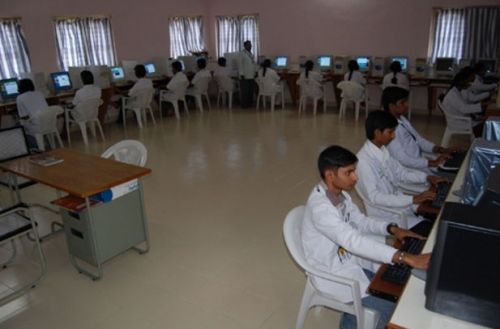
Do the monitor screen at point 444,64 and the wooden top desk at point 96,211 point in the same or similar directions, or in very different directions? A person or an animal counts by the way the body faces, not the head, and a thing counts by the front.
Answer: same or similar directions

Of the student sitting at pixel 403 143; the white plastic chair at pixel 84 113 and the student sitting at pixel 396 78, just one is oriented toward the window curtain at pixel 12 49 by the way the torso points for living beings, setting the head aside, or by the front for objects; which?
the white plastic chair

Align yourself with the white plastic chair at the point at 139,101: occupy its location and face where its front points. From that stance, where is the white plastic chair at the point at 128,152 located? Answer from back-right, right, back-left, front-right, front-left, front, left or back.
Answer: back-left

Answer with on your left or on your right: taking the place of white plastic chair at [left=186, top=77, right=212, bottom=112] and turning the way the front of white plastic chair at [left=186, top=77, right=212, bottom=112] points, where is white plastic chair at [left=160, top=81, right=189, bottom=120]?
on your left

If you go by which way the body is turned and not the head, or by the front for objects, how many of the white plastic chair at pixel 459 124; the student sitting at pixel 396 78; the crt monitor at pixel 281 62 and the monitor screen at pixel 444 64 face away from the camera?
1

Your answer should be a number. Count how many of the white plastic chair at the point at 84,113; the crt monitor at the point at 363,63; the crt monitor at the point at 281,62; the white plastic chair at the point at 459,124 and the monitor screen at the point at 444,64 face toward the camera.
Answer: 3

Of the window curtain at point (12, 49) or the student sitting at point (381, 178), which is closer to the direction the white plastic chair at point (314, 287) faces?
the student sitting

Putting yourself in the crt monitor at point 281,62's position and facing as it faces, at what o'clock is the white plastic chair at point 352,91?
The white plastic chair is roughly at 11 o'clock from the crt monitor.

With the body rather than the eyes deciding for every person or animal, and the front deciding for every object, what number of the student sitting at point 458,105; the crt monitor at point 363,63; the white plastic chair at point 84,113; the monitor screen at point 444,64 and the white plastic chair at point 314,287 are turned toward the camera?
2

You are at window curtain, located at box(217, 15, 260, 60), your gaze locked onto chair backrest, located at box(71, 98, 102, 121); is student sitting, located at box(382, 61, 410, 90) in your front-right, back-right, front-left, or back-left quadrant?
front-left

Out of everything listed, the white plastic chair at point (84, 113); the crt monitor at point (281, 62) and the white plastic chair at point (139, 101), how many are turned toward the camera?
1

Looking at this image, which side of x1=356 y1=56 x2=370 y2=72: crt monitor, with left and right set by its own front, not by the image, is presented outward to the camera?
front

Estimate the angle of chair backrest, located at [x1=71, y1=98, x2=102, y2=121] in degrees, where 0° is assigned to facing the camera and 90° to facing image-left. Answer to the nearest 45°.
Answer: approximately 135°

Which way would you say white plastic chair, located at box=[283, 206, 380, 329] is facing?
to the viewer's right

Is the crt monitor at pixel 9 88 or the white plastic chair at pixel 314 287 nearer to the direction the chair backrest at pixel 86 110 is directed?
the crt monitor

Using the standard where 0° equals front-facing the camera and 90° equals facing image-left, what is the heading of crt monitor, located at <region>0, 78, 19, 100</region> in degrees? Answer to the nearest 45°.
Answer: approximately 315°

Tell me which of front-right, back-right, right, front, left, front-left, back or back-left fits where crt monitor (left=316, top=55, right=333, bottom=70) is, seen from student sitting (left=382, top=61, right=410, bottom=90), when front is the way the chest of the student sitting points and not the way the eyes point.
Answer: front-left

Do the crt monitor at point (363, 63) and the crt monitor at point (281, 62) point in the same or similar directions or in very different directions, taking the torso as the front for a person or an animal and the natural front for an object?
same or similar directions

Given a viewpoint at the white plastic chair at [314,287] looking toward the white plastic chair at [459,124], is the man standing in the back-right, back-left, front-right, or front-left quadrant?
front-left

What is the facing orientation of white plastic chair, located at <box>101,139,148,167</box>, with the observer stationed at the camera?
facing the viewer and to the left of the viewer

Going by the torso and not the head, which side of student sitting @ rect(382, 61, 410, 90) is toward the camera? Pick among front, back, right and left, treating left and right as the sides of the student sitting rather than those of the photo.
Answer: back

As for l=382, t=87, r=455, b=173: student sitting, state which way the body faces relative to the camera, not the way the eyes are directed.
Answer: to the viewer's right

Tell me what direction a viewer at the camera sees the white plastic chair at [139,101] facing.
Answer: facing away from the viewer and to the left of the viewer

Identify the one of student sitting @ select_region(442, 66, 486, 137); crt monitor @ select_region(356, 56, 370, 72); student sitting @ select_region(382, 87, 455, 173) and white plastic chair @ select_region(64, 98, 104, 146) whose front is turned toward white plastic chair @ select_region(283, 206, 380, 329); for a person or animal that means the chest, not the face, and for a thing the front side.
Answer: the crt monitor
